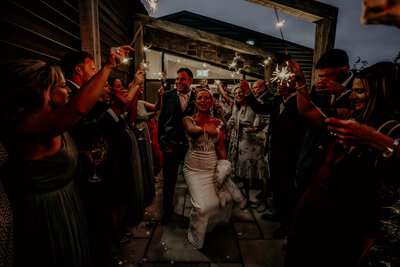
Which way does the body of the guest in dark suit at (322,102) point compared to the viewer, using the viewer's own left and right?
facing the viewer and to the left of the viewer

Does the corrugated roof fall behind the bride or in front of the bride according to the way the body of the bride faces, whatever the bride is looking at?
behind

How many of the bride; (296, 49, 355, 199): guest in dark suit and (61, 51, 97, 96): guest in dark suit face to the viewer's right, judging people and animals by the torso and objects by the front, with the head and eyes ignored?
1

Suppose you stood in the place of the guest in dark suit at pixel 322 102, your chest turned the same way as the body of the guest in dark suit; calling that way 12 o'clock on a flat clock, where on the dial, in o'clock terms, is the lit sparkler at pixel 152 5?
The lit sparkler is roughly at 12 o'clock from the guest in dark suit.

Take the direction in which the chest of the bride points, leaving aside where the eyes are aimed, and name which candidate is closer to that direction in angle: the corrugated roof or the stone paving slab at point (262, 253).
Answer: the stone paving slab

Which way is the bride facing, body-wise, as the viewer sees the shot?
toward the camera

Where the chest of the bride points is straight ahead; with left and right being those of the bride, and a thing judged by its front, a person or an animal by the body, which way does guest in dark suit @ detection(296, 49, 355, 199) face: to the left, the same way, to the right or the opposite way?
to the right

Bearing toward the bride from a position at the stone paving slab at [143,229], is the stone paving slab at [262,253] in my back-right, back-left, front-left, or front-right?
front-right

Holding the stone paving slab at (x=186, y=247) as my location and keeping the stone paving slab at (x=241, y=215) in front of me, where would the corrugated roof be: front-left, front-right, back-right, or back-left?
front-left

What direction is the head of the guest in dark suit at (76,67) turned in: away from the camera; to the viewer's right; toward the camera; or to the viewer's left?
to the viewer's right

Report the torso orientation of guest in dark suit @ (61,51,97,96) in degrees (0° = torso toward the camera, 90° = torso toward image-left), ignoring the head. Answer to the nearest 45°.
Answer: approximately 270°

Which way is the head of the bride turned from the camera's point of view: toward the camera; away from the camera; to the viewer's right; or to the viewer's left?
toward the camera
